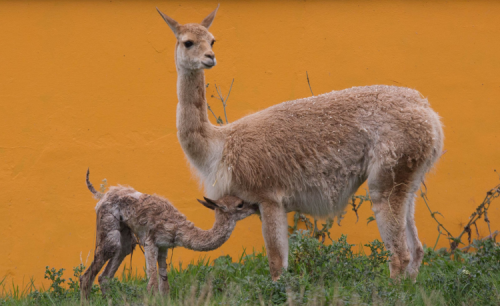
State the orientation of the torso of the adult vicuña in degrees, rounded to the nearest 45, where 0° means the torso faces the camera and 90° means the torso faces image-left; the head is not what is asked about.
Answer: approximately 90°
